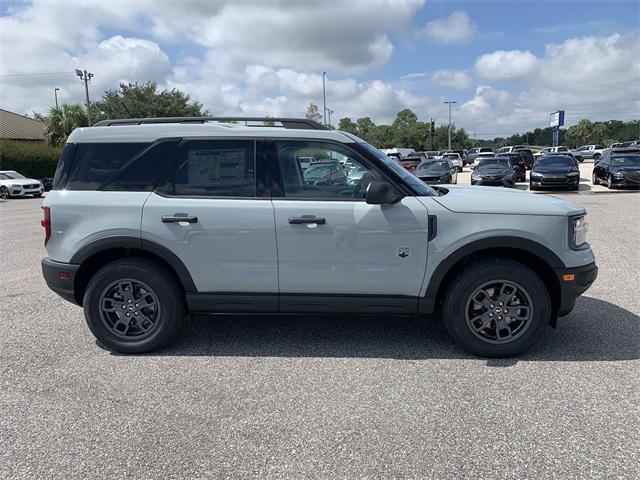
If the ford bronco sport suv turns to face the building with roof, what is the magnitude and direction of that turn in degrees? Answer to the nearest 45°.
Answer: approximately 135° to its left

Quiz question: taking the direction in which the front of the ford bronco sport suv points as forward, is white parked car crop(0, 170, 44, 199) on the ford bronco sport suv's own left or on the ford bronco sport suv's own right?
on the ford bronco sport suv's own left

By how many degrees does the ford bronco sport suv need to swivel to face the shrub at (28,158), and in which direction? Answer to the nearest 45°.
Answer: approximately 135° to its left

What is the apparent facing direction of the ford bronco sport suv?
to the viewer's right

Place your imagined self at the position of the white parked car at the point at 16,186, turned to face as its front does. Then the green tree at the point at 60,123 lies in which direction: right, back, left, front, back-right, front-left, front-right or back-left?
back-left

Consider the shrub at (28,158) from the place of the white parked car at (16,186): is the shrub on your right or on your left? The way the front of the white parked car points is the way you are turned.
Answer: on your left
